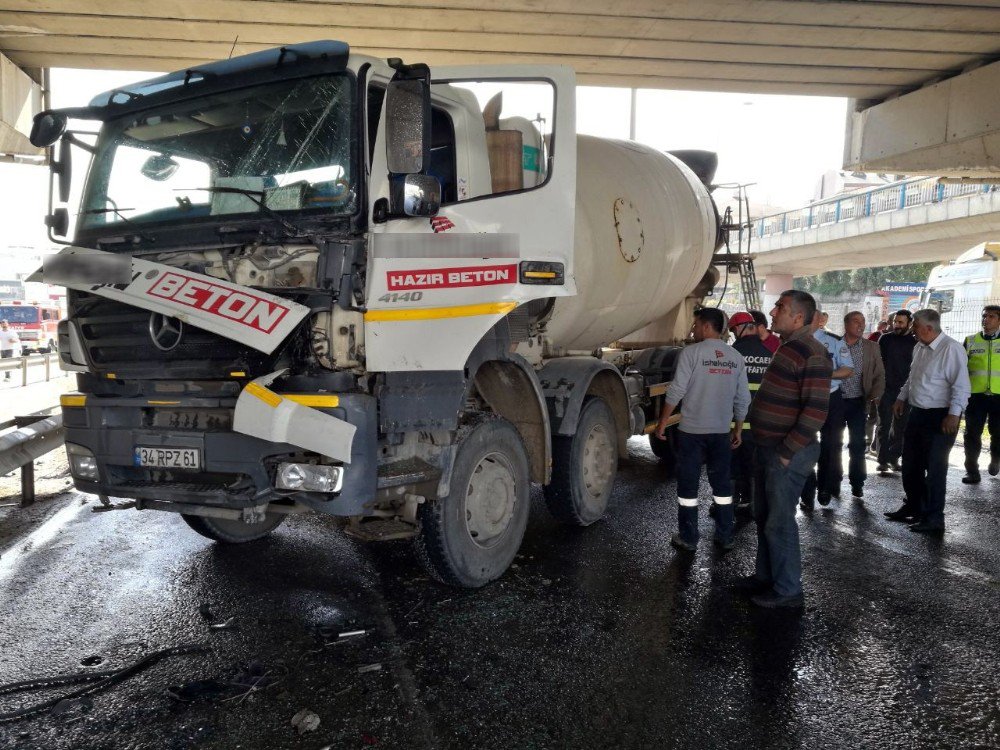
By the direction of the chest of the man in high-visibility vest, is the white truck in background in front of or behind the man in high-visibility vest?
behind

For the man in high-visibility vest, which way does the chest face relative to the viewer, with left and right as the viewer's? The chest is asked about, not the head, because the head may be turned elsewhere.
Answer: facing the viewer

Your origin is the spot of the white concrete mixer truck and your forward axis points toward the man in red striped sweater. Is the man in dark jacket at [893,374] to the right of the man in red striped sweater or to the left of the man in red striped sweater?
left

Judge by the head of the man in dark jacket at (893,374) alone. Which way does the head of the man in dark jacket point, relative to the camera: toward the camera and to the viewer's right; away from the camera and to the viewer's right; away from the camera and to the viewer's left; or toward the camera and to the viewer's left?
toward the camera and to the viewer's left

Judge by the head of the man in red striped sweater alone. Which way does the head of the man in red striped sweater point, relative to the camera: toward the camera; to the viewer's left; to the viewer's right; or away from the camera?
to the viewer's left

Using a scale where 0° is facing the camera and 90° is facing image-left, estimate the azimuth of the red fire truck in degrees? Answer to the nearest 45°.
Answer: approximately 45°

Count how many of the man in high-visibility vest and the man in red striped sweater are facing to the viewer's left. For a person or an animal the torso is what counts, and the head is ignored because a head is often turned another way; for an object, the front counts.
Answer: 1

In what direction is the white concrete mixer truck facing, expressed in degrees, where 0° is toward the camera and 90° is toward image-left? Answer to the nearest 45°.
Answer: approximately 45°

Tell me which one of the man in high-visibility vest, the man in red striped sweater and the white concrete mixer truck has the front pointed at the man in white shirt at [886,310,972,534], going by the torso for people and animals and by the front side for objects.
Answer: the man in high-visibility vest

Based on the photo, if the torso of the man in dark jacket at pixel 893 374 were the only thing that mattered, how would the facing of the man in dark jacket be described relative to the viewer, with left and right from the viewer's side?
facing the viewer and to the left of the viewer

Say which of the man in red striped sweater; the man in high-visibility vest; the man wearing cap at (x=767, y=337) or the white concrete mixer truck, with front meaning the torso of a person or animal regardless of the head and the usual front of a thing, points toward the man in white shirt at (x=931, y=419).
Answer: the man in high-visibility vest

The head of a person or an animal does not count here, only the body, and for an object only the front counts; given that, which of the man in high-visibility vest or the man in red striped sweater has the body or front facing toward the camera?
the man in high-visibility vest

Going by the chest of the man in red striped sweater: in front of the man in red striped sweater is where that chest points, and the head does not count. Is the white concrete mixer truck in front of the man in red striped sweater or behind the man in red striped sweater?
in front

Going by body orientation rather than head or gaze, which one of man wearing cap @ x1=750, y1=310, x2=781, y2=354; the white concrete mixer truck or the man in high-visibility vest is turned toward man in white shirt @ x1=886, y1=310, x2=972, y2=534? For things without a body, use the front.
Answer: the man in high-visibility vest

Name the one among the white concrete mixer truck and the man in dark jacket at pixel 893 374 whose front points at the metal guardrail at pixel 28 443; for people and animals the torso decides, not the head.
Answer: the man in dark jacket

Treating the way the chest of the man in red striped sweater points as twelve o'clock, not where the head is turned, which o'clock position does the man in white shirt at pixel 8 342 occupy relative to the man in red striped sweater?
The man in white shirt is roughly at 1 o'clock from the man in red striped sweater.

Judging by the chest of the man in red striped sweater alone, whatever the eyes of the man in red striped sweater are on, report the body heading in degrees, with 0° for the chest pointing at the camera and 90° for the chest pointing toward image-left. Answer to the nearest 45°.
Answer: approximately 90°
